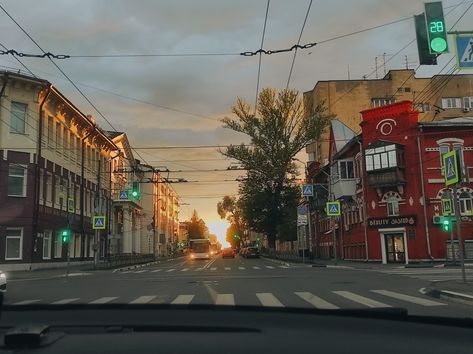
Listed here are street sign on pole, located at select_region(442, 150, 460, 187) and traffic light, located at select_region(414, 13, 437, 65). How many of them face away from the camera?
1

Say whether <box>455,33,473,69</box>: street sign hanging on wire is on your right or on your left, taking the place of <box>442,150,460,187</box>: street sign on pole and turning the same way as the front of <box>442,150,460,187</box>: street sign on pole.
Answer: on your left

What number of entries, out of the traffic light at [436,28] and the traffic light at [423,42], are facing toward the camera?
1

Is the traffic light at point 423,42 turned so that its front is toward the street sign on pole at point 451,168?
yes

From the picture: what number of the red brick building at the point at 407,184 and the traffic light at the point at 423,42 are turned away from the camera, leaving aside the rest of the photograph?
1

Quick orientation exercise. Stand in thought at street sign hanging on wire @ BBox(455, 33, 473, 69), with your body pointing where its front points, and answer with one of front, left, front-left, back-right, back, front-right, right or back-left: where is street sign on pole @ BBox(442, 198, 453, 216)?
back

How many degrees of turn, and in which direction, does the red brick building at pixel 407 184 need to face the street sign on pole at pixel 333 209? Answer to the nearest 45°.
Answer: approximately 45° to its right

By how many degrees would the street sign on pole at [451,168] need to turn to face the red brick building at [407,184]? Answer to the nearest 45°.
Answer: approximately 135° to its right

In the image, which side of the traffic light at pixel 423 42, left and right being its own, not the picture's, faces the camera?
back

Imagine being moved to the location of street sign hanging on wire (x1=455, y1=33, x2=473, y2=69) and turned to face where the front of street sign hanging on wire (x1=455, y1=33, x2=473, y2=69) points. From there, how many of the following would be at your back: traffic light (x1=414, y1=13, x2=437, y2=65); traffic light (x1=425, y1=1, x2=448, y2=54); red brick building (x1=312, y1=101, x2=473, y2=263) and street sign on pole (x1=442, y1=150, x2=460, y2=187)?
2

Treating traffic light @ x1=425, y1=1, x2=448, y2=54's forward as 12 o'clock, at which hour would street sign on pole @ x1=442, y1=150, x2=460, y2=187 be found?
The street sign on pole is roughly at 6 o'clock from the traffic light.

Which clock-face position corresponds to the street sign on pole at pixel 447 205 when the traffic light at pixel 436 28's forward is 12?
The street sign on pole is roughly at 6 o'clock from the traffic light.
